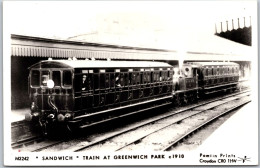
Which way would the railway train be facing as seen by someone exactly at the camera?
facing the viewer and to the left of the viewer
